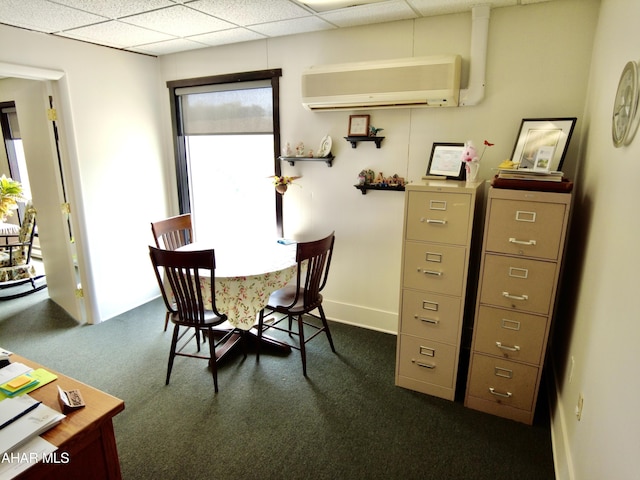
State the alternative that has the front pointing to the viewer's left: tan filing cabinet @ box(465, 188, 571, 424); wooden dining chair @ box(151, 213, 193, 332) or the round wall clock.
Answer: the round wall clock

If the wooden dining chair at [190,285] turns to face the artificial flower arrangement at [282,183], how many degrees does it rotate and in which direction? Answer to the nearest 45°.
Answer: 0° — it already faces it

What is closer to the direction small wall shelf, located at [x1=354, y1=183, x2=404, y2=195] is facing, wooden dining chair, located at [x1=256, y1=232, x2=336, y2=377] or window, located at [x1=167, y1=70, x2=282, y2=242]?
the wooden dining chair

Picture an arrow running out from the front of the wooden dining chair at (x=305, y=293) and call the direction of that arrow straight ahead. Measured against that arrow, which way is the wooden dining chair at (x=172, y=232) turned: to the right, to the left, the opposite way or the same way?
the opposite way

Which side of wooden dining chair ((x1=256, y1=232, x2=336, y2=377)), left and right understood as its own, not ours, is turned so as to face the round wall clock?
back

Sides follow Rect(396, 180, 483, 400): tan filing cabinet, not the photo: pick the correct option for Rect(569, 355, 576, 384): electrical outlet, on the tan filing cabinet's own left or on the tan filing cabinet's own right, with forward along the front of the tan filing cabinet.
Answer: on the tan filing cabinet's own left

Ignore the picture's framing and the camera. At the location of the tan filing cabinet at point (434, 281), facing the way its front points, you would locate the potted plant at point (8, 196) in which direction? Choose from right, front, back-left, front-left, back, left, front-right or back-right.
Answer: right

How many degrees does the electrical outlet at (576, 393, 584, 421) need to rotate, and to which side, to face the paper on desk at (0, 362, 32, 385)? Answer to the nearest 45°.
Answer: approximately 45° to its left

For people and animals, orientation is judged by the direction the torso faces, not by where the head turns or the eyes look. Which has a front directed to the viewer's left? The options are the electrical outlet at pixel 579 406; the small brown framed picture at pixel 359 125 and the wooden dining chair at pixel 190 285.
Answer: the electrical outlet

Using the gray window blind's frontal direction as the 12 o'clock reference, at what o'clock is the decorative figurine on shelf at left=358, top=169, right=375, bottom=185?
The decorative figurine on shelf is roughly at 9 o'clock from the gray window blind.

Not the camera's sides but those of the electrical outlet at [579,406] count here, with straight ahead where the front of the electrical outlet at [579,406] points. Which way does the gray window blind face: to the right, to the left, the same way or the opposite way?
to the left

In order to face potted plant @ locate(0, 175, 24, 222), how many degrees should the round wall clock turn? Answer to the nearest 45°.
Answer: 0° — it already faces it

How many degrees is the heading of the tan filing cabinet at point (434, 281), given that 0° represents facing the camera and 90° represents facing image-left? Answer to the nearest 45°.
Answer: approximately 0°

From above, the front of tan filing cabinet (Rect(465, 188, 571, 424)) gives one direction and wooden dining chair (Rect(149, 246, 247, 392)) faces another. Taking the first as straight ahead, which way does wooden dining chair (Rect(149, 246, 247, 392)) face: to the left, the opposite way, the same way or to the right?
the opposite way

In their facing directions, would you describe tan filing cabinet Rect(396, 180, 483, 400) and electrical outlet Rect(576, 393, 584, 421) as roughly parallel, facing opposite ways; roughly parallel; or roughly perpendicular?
roughly perpendicular

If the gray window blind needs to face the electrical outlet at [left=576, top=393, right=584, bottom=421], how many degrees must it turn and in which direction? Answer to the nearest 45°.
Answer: approximately 90° to its left

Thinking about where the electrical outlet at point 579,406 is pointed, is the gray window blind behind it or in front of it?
in front

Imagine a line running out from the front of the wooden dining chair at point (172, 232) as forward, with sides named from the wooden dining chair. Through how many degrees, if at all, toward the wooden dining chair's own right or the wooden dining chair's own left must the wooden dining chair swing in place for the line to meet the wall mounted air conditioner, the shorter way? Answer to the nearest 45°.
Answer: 0° — it already faces it
